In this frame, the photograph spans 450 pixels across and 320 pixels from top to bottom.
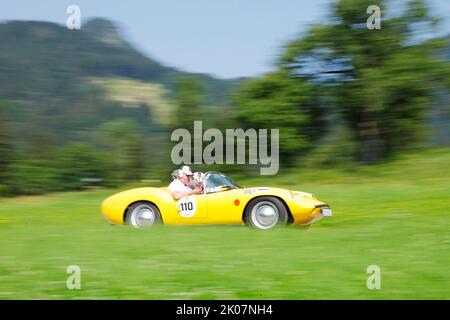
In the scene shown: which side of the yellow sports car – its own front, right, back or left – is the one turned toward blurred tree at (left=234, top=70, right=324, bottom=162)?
left

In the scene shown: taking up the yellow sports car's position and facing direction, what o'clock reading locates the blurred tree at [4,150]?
The blurred tree is roughly at 8 o'clock from the yellow sports car.

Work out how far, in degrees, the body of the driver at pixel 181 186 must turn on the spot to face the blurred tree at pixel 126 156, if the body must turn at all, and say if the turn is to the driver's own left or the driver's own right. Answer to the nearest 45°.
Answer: approximately 90° to the driver's own left

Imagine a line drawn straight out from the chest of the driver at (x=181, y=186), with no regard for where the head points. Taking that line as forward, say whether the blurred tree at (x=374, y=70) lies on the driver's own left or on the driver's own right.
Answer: on the driver's own left

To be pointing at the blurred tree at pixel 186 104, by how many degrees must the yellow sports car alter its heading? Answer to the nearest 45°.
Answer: approximately 90° to its left

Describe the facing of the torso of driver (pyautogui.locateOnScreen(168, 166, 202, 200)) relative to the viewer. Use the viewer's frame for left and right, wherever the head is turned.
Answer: facing to the right of the viewer

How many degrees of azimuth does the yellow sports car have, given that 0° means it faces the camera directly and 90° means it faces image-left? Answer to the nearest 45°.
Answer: approximately 270°
